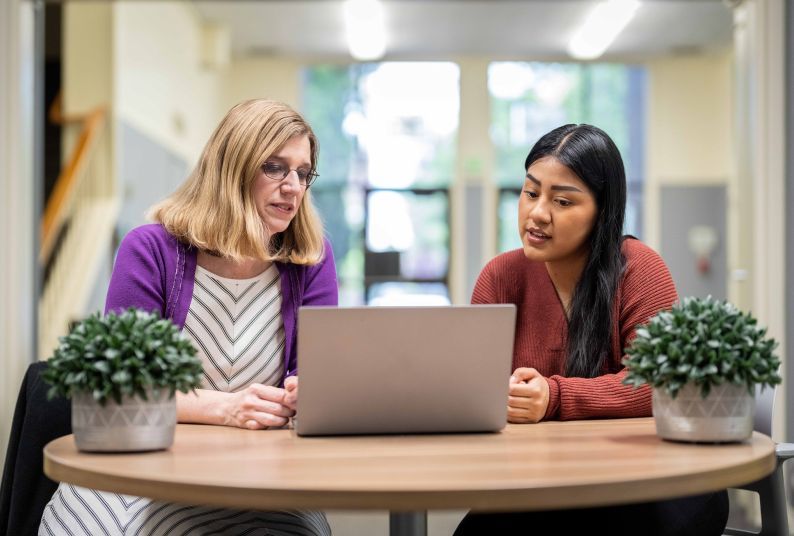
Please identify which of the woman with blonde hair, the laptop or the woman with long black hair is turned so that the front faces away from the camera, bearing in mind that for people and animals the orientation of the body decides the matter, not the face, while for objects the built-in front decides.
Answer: the laptop

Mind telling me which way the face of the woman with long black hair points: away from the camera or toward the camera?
toward the camera

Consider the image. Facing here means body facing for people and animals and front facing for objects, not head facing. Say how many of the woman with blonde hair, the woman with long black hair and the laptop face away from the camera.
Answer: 1

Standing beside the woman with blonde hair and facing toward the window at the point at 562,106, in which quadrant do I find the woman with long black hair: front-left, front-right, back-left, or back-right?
front-right

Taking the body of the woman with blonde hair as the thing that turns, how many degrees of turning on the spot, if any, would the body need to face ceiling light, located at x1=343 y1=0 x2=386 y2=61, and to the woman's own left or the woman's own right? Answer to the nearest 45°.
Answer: approximately 135° to the woman's own left

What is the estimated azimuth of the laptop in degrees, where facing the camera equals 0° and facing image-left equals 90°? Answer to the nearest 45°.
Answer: approximately 180°

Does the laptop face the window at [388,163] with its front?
yes

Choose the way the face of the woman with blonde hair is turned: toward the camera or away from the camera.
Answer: toward the camera

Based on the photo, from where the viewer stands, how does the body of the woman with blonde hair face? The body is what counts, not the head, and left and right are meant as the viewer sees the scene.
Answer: facing the viewer and to the right of the viewer

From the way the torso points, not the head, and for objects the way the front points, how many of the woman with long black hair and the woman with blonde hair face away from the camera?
0

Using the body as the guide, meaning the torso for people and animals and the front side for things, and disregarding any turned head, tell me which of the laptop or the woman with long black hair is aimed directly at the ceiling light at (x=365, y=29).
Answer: the laptop

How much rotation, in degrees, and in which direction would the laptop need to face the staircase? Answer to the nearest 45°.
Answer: approximately 45° to its left

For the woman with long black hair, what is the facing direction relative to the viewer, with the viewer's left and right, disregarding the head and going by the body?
facing the viewer and to the left of the viewer

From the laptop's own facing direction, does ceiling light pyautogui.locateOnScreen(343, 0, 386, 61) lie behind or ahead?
ahead

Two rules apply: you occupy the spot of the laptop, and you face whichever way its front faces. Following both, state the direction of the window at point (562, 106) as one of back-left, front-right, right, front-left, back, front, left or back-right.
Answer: front

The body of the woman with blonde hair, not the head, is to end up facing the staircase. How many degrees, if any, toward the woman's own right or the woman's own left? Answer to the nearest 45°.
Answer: approximately 135° to the woman's own left

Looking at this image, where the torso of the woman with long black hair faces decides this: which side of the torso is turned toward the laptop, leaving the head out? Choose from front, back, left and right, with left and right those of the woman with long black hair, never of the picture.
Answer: front

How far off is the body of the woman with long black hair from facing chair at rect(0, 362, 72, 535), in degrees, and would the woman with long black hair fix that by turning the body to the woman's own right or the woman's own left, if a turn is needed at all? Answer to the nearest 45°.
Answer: approximately 45° to the woman's own right

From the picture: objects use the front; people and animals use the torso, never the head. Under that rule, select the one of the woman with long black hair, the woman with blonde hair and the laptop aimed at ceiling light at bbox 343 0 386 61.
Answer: the laptop
